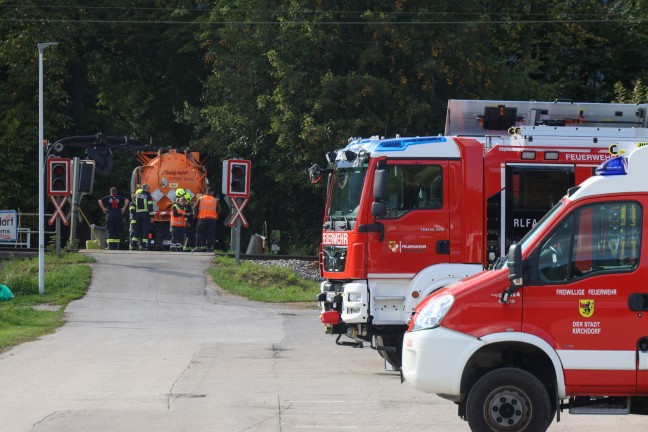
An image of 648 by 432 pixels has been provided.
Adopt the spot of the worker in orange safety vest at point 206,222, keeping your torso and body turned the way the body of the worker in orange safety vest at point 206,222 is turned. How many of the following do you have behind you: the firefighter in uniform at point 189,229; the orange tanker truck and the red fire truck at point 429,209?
1

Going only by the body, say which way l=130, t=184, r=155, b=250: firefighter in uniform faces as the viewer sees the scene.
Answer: away from the camera

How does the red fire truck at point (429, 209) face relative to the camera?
to the viewer's left

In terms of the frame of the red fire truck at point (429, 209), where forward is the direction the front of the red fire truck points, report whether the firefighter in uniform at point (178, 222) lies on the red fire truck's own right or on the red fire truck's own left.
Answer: on the red fire truck's own right

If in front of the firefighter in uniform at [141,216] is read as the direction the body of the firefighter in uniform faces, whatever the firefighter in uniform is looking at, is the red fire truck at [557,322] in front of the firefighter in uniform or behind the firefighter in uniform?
behind
